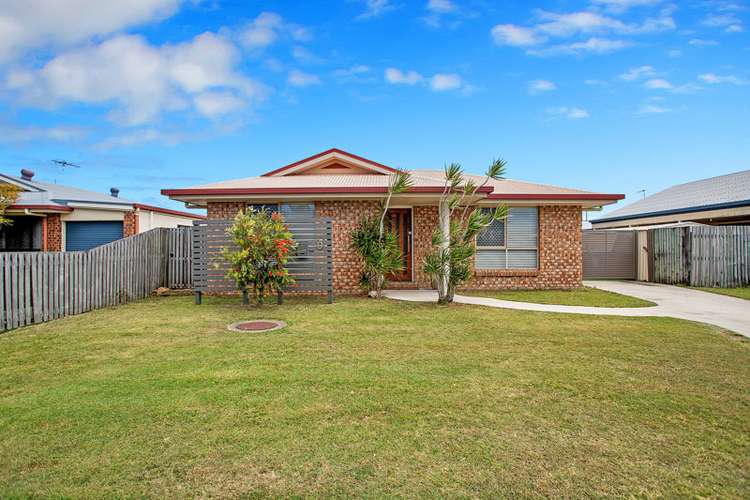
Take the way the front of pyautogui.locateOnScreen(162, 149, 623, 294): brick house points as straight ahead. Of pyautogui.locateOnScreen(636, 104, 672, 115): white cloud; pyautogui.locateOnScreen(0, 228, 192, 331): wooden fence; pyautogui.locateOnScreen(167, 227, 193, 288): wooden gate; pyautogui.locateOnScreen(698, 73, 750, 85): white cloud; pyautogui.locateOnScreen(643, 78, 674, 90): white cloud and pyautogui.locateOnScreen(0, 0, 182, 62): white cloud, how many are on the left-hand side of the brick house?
3

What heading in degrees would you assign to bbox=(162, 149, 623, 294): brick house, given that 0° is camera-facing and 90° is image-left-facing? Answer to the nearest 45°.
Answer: approximately 0°

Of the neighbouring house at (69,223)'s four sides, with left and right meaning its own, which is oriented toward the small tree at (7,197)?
right

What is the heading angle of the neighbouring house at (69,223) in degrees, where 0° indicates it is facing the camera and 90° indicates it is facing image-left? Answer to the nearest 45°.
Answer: approximately 0°

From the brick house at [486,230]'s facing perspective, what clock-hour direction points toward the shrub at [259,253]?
The shrub is roughly at 2 o'clock from the brick house.

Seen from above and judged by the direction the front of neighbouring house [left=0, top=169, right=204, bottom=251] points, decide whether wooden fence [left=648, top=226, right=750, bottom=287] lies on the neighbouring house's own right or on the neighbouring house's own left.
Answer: on the neighbouring house's own left

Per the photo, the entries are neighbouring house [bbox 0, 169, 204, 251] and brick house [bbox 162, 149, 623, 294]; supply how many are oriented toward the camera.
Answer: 2

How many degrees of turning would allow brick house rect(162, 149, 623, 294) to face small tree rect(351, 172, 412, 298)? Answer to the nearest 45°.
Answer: approximately 45° to its right

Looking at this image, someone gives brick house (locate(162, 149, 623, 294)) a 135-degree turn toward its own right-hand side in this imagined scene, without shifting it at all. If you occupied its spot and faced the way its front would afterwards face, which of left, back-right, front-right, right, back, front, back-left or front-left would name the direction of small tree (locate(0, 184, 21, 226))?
front-left
